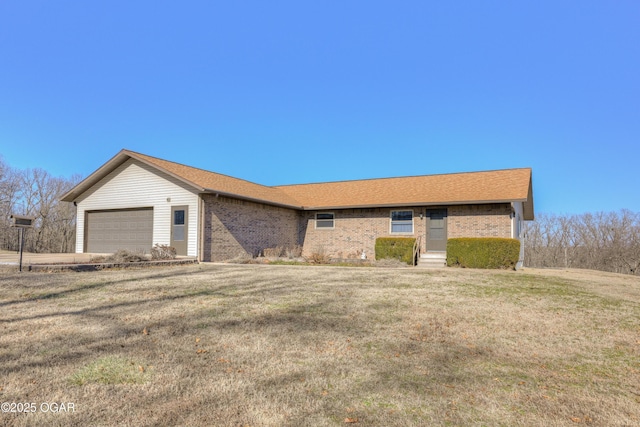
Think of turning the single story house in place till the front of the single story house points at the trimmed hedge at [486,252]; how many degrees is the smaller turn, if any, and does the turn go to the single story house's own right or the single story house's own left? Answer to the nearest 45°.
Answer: approximately 45° to the single story house's own left

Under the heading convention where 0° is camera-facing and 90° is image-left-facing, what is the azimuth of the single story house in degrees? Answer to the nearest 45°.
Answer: approximately 0°

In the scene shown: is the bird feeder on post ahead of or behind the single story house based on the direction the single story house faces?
ahead
